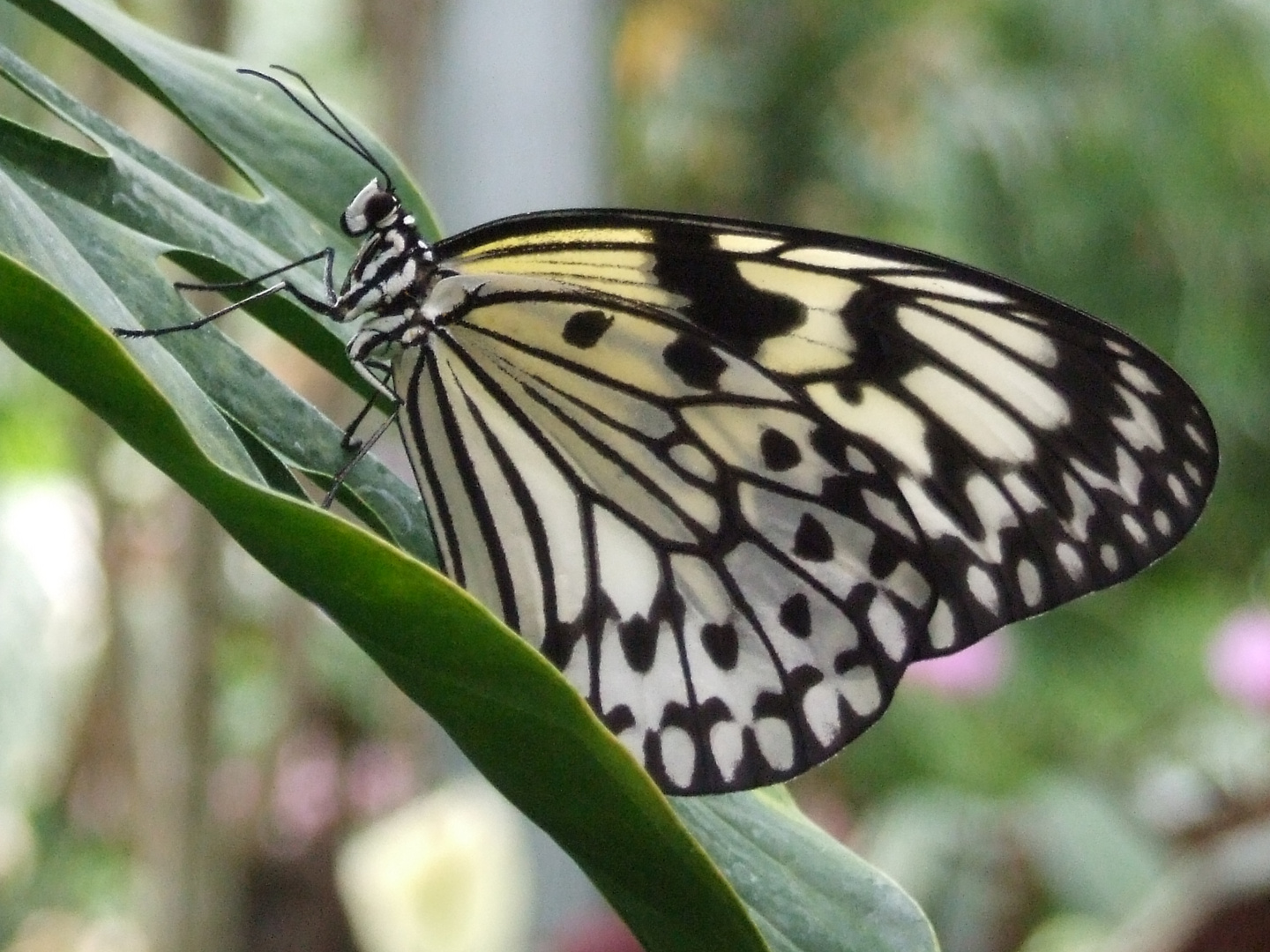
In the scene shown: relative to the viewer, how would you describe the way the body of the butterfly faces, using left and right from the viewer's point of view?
facing to the left of the viewer

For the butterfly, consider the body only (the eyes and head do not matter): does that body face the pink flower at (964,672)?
no

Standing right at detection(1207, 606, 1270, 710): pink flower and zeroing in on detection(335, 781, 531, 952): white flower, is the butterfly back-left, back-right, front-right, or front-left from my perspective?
front-left

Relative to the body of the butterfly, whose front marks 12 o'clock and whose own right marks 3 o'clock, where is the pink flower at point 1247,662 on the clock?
The pink flower is roughly at 4 o'clock from the butterfly.

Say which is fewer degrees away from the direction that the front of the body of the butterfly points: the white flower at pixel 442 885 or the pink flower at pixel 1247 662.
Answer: the white flower

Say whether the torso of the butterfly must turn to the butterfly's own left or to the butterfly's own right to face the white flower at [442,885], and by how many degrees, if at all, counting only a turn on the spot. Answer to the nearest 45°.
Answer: approximately 45° to the butterfly's own right
